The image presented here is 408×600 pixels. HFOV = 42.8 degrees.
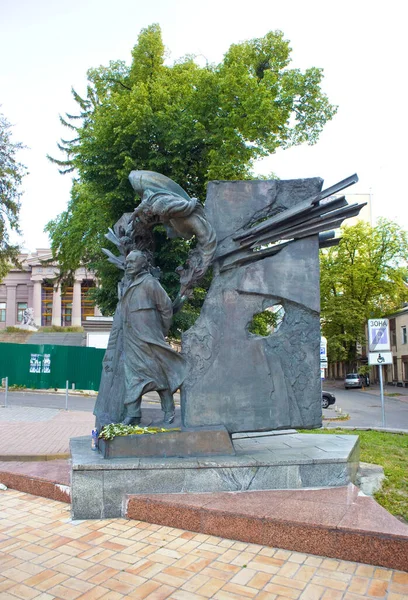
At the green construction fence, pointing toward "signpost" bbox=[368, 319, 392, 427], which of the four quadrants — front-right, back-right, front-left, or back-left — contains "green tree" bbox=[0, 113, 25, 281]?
back-left

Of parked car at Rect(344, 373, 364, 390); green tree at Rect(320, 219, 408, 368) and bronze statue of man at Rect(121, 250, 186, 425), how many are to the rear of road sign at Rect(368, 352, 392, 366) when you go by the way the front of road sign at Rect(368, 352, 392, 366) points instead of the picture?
2

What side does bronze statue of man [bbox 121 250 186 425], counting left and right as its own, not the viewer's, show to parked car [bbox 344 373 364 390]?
back

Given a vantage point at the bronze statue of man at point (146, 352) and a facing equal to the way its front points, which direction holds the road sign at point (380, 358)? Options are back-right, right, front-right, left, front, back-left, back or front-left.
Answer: back

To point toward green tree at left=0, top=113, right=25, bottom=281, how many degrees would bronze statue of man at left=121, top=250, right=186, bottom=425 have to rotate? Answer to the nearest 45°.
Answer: approximately 135° to its right

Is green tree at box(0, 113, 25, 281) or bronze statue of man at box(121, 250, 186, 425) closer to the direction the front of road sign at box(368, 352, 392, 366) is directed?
the bronze statue of man

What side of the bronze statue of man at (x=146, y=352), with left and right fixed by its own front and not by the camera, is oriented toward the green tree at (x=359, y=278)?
back

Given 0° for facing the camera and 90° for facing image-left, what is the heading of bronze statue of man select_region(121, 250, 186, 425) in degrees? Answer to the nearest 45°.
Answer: approximately 45°
